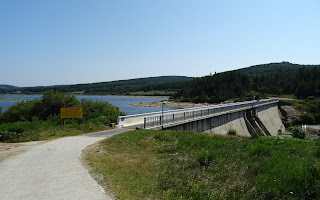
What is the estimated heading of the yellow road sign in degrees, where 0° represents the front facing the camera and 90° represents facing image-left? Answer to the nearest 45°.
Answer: approximately 0°

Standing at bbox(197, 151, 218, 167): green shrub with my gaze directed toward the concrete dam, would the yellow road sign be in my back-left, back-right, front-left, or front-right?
front-left

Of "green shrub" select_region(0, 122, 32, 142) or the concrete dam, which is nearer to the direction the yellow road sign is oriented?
the green shrub

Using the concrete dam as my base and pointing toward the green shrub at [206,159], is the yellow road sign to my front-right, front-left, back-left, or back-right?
front-right

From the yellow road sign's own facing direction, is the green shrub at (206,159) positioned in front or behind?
in front

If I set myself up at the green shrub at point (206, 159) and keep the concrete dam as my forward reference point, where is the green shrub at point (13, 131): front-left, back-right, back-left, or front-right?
front-left

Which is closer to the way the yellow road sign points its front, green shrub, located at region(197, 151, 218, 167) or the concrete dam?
the green shrub

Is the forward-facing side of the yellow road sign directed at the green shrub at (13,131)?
no

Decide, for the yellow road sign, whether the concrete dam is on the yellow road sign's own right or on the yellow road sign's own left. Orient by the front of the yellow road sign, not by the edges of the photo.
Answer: on the yellow road sign's own left
